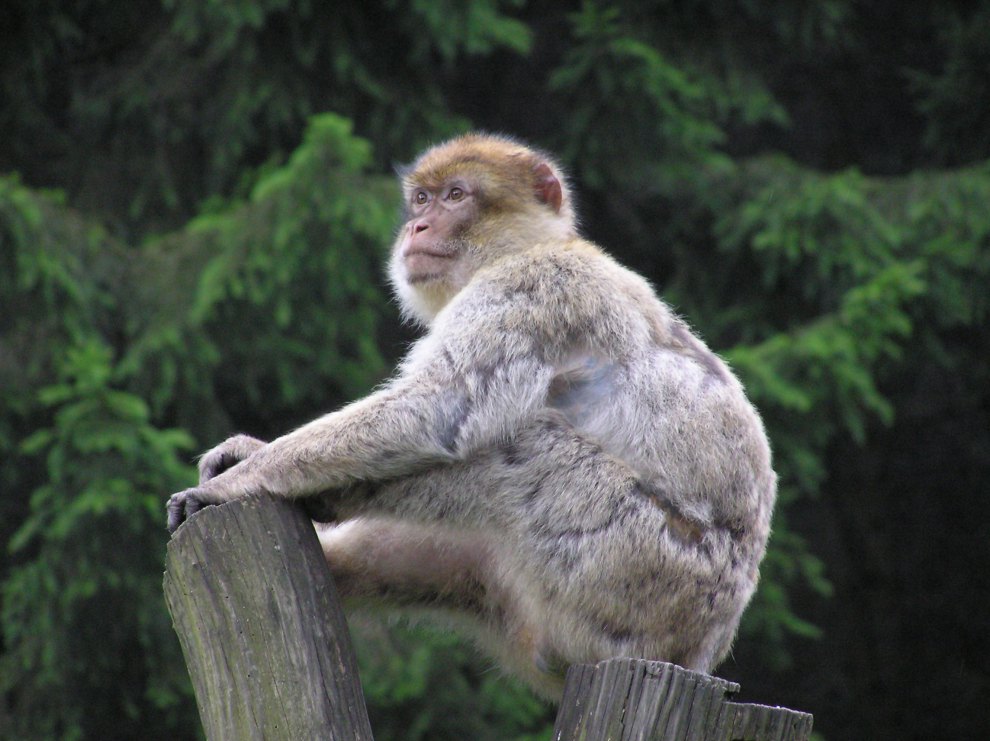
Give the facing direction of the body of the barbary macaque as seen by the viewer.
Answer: to the viewer's left

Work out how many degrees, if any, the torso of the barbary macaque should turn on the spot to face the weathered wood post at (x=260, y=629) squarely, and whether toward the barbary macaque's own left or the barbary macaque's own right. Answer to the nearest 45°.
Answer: approximately 45° to the barbary macaque's own left
